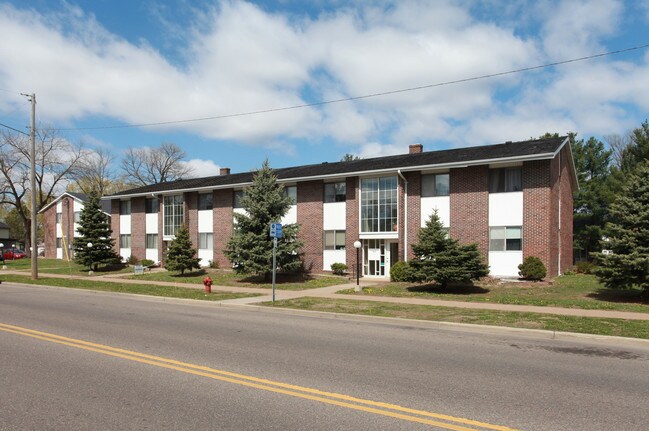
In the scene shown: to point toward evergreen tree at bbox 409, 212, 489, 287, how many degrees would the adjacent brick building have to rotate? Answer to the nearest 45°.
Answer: approximately 45° to its left

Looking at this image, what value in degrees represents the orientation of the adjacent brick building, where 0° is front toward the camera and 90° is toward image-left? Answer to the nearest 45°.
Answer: approximately 45°

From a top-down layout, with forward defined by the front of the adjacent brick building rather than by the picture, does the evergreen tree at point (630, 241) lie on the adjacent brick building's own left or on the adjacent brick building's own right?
on the adjacent brick building's own left

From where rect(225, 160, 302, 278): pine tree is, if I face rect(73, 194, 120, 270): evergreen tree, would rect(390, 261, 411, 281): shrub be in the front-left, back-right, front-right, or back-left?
back-right
